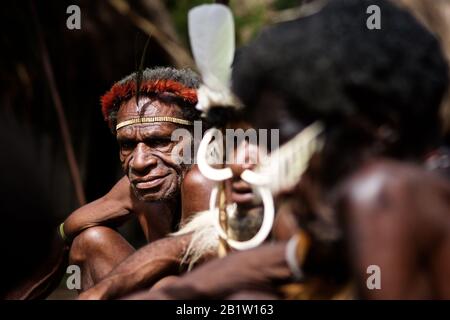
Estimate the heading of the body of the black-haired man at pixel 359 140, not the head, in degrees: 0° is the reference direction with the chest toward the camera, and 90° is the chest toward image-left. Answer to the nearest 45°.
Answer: approximately 90°

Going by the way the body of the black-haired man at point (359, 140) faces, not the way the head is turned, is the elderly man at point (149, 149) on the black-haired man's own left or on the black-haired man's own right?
on the black-haired man's own right
